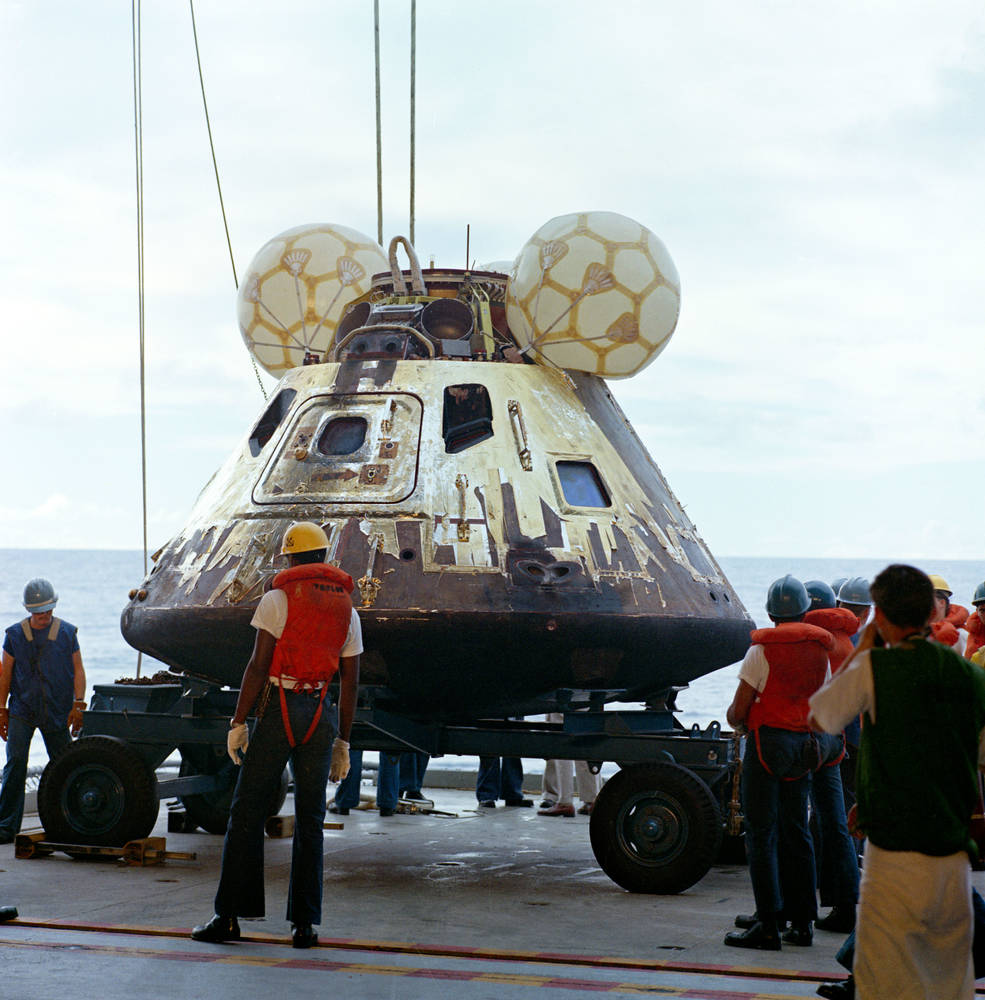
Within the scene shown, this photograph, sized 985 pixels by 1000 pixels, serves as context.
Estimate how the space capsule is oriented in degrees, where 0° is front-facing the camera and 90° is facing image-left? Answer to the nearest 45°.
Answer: approximately 45°

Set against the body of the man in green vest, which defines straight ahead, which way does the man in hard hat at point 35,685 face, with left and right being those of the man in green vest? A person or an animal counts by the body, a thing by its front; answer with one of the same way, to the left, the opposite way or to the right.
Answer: the opposite way

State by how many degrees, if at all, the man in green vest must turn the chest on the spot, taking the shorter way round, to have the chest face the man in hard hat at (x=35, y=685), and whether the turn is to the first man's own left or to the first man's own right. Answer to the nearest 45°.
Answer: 0° — they already face them

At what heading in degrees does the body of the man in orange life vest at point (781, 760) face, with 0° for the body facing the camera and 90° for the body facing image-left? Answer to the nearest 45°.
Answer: approximately 135°

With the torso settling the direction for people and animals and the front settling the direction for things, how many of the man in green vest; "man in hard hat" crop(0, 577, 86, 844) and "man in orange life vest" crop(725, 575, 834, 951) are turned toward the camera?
1

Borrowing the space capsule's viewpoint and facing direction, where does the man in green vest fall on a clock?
The man in green vest is roughly at 10 o'clock from the space capsule.

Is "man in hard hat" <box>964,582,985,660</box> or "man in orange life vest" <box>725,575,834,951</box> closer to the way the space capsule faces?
the man in orange life vest

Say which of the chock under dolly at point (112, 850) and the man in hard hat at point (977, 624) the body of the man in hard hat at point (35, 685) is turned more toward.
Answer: the chock under dolly

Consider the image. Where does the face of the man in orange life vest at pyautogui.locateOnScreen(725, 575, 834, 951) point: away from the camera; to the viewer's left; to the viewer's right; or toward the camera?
away from the camera
